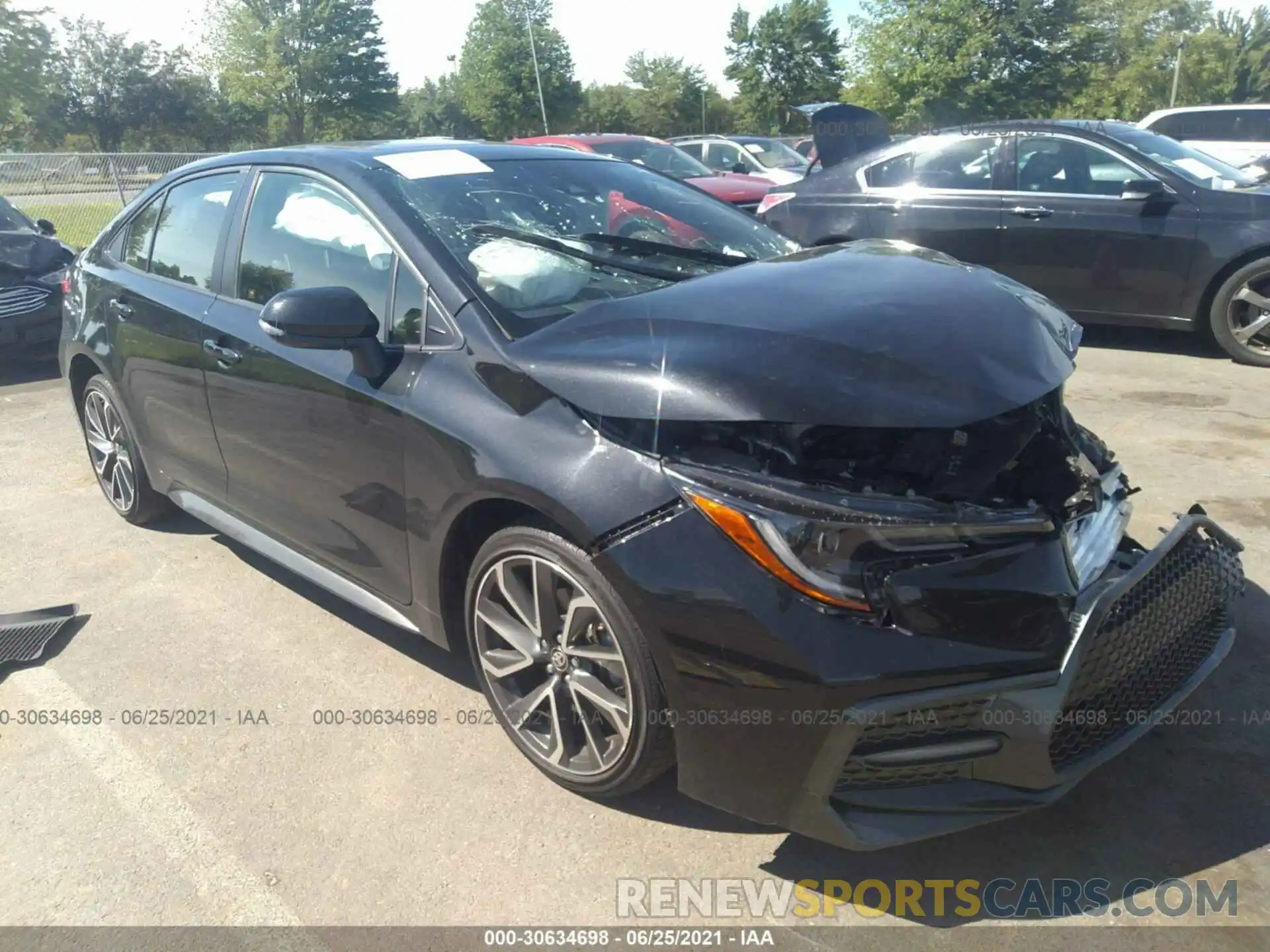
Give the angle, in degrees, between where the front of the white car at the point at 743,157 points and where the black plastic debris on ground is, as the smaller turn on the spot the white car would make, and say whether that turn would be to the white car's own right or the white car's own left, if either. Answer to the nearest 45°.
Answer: approximately 45° to the white car's own right

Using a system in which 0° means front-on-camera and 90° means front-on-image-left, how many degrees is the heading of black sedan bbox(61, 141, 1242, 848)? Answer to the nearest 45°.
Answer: approximately 315°

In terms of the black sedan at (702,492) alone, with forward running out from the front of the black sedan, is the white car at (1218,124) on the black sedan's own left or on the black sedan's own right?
on the black sedan's own left

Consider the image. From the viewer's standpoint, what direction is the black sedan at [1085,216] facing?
to the viewer's right

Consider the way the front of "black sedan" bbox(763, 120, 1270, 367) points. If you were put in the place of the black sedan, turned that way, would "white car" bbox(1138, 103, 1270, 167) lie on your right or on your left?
on your left

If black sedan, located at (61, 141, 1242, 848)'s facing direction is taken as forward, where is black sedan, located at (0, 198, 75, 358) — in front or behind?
behind

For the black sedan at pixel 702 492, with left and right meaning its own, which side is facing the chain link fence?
back

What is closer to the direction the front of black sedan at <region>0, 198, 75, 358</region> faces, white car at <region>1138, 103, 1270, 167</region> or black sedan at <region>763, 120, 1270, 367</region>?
the black sedan

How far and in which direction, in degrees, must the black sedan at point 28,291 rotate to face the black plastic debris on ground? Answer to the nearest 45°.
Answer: approximately 45° to its right

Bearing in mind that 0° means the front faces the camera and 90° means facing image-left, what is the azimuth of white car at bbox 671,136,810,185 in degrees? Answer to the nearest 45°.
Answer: approximately 315°

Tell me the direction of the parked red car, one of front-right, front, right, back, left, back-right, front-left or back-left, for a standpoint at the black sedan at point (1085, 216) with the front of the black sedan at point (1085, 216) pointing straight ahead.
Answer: back-left

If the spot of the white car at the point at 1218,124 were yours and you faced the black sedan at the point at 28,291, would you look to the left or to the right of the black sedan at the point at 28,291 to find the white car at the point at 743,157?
right
